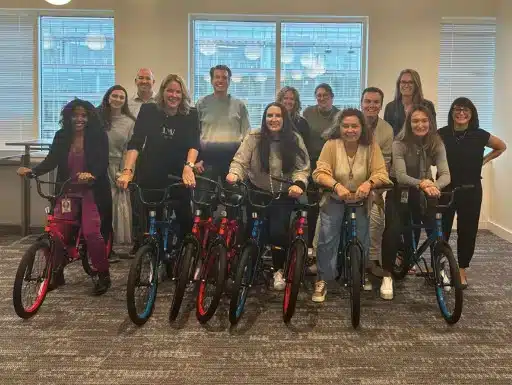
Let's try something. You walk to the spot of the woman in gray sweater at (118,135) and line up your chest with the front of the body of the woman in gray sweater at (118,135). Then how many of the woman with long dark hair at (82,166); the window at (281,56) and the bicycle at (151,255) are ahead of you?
2

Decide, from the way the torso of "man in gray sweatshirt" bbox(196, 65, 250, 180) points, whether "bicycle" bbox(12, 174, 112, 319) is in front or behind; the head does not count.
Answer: in front

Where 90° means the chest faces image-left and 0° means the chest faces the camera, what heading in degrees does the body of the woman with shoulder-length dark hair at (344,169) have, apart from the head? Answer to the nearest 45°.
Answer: approximately 0°

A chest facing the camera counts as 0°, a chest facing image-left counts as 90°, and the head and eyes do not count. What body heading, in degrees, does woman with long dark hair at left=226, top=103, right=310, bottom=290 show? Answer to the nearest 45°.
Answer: approximately 0°

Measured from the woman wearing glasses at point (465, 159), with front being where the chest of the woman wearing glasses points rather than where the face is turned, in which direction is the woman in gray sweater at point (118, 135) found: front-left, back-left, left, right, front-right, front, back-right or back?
right

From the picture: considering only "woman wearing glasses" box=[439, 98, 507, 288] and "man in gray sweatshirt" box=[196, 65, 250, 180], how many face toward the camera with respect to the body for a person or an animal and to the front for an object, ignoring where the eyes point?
2

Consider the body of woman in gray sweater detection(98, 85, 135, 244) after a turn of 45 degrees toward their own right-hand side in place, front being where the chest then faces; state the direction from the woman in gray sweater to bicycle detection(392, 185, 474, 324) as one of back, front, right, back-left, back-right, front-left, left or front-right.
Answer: left
